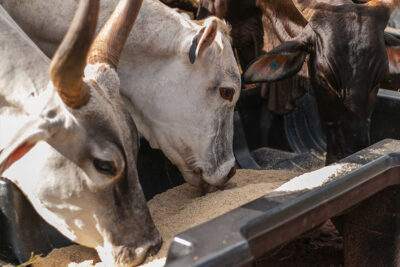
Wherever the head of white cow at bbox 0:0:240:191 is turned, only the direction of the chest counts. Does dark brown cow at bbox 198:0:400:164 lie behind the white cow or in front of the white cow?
in front

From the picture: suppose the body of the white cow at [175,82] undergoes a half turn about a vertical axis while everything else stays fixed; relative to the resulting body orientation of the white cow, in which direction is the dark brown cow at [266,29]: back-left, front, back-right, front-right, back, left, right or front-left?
back-right

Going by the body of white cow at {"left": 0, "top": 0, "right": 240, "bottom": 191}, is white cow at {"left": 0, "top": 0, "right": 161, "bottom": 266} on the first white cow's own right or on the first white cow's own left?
on the first white cow's own right
